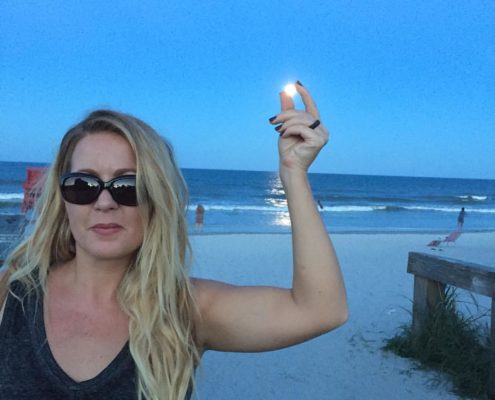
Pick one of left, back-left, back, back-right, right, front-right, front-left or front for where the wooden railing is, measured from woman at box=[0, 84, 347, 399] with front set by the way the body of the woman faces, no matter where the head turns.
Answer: back-left

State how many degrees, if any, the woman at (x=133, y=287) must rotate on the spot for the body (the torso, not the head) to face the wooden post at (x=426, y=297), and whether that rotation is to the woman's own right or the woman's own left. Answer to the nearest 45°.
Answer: approximately 135° to the woman's own left

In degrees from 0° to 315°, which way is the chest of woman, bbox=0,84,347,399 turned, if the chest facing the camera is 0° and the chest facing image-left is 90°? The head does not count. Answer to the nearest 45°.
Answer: approximately 0°

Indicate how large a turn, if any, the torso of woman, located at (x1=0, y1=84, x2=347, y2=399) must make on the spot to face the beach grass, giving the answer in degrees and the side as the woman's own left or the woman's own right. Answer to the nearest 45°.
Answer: approximately 135° to the woman's own left
